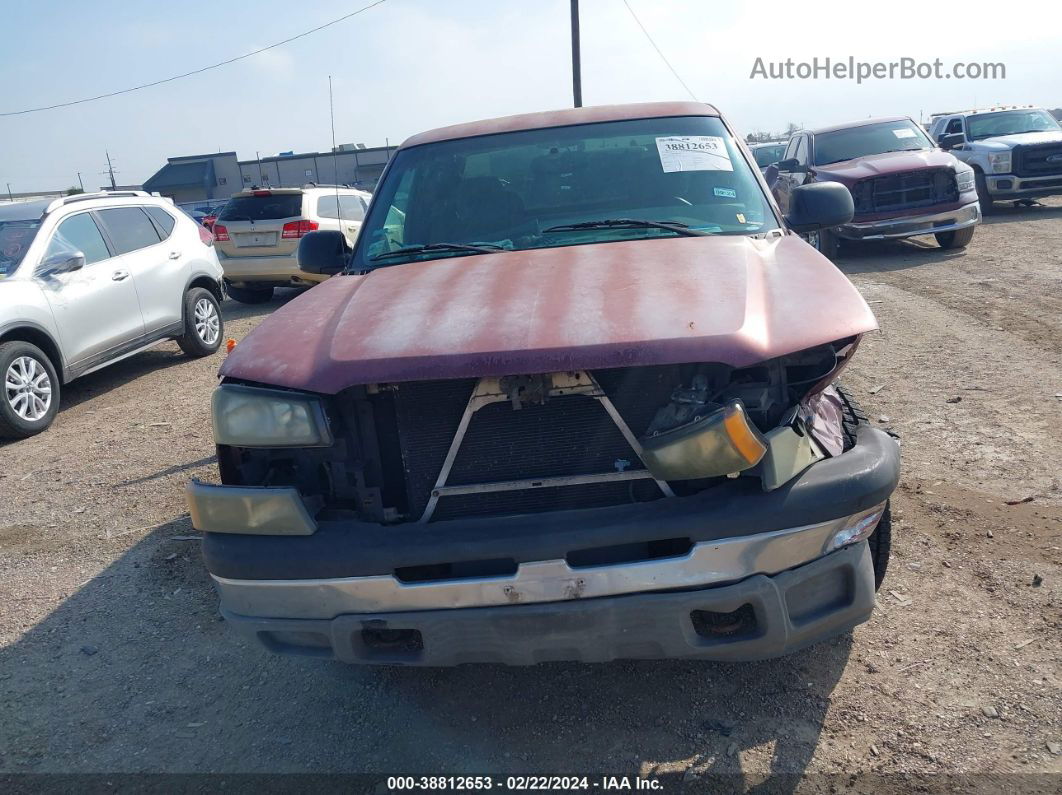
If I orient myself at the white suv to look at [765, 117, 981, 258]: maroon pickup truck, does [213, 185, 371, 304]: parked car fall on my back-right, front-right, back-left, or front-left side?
front-left

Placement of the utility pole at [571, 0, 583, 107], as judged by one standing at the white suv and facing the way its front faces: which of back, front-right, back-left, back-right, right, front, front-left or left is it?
back

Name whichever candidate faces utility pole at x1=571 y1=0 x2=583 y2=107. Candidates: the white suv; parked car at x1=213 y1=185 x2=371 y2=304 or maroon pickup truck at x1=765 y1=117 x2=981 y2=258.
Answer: the parked car

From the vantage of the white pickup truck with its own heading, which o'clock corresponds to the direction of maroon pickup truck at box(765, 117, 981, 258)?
The maroon pickup truck is roughly at 2 o'clock from the white pickup truck.

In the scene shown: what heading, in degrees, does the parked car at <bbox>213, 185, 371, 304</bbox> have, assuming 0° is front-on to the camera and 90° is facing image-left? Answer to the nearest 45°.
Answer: approximately 225°

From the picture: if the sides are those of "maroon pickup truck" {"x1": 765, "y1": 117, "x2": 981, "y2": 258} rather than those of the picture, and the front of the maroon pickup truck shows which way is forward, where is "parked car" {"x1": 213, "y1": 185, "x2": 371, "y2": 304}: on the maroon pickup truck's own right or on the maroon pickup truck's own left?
on the maroon pickup truck's own right

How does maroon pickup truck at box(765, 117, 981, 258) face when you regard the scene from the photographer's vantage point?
facing the viewer and to the right of the viewer

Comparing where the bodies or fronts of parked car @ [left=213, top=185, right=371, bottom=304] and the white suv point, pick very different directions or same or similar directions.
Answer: very different directions

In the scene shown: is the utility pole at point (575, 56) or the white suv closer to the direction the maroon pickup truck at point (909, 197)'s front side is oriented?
the white suv

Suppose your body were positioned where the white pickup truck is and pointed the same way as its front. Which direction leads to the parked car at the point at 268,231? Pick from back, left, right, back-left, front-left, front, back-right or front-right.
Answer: right

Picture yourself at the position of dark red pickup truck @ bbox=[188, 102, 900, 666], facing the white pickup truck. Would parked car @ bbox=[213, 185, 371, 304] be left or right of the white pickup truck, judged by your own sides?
left

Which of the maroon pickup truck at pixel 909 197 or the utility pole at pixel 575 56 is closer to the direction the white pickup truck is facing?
the maroon pickup truck

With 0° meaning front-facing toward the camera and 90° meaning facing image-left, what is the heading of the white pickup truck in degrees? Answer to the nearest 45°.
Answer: approximately 315°

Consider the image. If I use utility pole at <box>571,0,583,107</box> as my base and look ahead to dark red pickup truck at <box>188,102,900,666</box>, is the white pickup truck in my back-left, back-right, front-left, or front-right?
front-left

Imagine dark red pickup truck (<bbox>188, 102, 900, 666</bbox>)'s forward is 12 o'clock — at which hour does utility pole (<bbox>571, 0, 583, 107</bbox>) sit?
The utility pole is roughly at 6 o'clock from the dark red pickup truck.

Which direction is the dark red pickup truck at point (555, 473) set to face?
toward the camera
